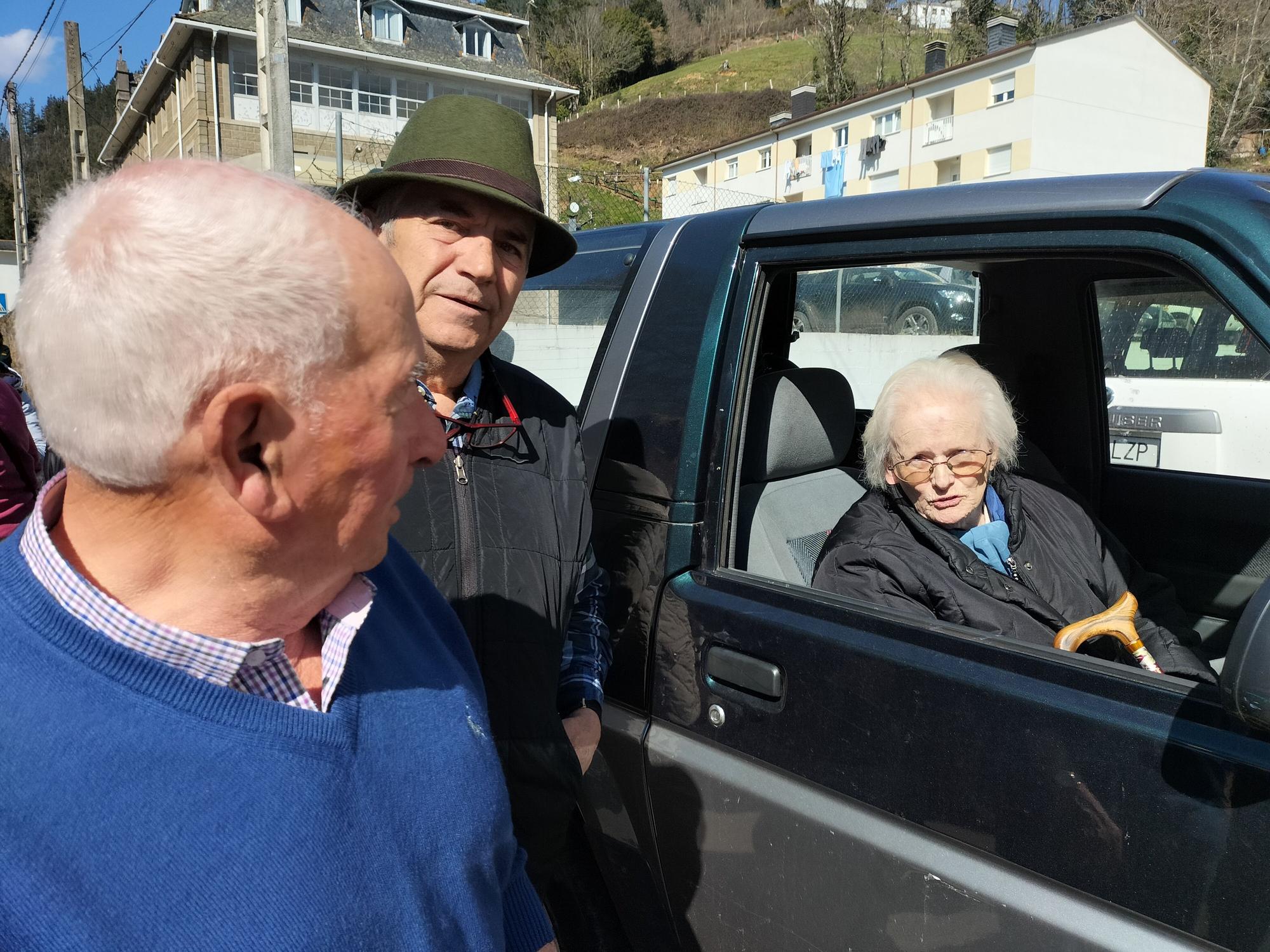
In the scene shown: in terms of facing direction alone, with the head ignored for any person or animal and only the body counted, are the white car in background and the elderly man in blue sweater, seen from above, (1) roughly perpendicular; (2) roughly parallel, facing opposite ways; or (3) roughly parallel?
roughly perpendicular

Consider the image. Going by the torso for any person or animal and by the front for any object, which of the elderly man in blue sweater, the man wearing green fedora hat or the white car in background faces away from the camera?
the white car in background

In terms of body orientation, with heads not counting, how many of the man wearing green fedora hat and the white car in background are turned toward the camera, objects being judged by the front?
1

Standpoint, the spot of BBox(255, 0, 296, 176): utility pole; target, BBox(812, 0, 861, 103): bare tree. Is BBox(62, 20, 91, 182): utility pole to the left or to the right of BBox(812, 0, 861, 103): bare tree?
left

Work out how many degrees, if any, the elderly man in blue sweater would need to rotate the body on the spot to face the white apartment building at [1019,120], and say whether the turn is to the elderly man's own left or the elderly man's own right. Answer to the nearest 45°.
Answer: approximately 90° to the elderly man's own left

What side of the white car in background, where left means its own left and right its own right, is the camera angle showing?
back

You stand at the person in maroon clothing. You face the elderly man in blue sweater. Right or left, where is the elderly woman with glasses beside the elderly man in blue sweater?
left

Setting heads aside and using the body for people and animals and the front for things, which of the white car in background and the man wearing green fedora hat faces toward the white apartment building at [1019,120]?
the white car in background

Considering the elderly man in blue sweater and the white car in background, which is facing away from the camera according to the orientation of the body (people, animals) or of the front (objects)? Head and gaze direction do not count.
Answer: the white car in background

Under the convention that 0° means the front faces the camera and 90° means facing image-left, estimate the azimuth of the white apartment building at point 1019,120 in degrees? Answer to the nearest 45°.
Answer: approximately 45°
